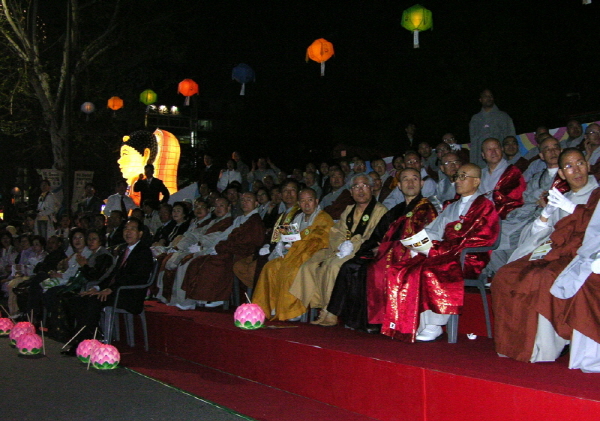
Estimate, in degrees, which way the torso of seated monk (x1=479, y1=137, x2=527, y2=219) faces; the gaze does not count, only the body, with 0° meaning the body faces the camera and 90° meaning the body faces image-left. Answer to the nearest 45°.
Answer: approximately 45°

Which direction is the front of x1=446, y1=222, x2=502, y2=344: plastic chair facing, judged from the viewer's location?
facing to the left of the viewer

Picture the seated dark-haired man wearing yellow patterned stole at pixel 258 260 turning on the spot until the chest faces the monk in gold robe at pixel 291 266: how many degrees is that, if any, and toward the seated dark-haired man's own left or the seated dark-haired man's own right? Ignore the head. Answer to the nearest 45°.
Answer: approximately 90° to the seated dark-haired man's own left

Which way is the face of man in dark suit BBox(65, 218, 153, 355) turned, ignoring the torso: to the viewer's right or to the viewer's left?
to the viewer's left

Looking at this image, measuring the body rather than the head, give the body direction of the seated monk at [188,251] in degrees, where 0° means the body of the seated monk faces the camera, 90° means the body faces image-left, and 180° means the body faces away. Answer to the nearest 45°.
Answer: approximately 45°

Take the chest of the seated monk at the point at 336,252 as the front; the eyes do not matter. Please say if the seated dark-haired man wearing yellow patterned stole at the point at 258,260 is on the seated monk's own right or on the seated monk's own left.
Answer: on the seated monk's own right

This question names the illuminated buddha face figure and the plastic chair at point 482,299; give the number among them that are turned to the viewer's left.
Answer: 2
